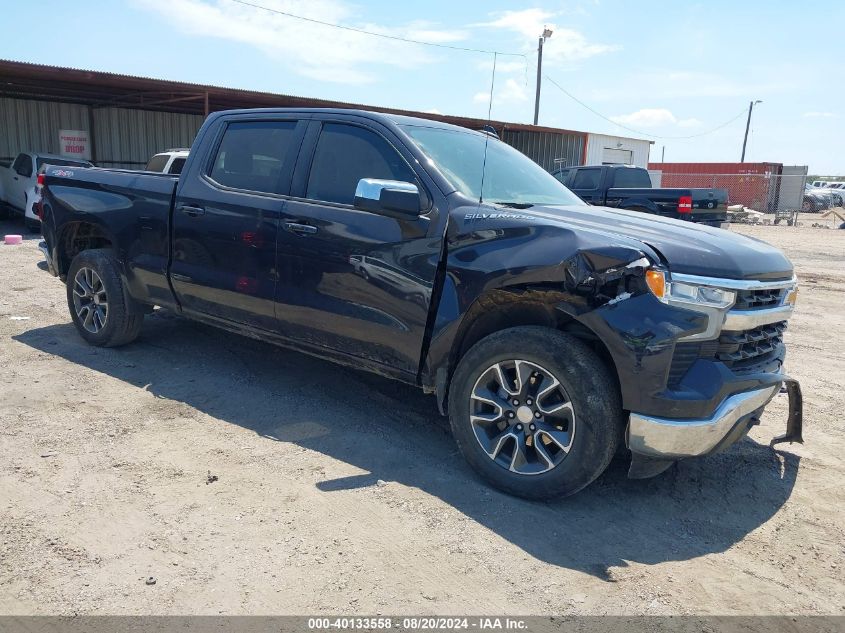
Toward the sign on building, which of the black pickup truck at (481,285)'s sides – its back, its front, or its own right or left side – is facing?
back

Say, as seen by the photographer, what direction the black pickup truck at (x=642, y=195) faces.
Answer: facing away from the viewer and to the left of the viewer

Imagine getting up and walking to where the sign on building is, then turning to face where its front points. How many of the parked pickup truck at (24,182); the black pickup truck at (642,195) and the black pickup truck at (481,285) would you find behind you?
0

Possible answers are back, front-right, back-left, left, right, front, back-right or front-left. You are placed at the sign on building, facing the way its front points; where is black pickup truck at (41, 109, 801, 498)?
front

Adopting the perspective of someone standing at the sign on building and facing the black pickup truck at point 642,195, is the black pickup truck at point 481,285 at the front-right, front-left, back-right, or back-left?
front-right

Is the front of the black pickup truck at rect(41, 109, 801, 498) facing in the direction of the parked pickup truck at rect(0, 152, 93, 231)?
no

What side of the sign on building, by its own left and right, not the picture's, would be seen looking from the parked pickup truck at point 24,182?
front

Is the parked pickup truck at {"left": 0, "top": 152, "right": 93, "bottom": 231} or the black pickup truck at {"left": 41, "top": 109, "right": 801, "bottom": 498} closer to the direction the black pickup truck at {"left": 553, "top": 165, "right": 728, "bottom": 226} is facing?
the parked pickup truck

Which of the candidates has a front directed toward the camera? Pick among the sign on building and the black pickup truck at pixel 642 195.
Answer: the sign on building

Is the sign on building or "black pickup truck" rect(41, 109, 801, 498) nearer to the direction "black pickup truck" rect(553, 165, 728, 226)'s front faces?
the sign on building

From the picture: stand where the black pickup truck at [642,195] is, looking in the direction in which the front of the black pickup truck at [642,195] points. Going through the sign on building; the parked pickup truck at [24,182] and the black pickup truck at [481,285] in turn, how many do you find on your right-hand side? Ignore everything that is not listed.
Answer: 0

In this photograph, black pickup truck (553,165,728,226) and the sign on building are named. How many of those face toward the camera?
1

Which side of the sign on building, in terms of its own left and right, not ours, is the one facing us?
front

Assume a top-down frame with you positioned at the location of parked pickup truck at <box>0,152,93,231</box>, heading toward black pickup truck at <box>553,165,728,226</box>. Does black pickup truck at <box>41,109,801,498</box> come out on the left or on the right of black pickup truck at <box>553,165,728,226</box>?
right

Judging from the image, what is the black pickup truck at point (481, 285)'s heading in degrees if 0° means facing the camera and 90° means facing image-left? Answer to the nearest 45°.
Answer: approximately 315°
